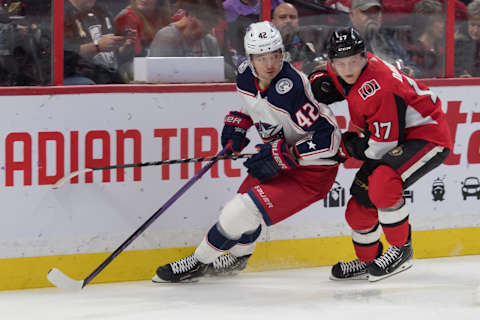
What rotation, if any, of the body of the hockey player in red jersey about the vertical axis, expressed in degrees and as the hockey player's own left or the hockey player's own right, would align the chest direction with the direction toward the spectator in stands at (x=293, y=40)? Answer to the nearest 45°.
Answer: approximately 90° to the hockey player's own right

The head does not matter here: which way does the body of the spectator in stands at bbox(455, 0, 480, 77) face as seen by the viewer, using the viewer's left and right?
facing the viewer

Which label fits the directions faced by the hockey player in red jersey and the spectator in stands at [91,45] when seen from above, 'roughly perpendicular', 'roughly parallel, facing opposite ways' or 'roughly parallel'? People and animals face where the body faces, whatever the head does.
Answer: roughly perpendicular

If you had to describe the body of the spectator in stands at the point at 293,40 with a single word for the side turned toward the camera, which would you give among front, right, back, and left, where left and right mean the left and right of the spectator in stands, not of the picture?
front

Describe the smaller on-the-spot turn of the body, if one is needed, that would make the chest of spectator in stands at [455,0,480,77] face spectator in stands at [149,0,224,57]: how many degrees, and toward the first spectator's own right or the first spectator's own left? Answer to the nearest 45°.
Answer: approximately 45° to the first spectator's own right

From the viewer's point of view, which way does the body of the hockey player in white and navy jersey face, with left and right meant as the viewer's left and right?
facing the viewer and to the left of the viewer

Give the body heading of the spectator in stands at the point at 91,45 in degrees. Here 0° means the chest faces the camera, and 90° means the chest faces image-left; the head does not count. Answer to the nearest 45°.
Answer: approximately 315°

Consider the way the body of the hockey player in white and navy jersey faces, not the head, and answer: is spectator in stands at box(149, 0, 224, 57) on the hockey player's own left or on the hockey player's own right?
on the hockey player's own right

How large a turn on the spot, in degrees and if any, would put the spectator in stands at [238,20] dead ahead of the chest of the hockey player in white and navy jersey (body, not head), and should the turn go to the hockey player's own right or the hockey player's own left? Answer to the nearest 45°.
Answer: approximately 135° to the hockey player's own right

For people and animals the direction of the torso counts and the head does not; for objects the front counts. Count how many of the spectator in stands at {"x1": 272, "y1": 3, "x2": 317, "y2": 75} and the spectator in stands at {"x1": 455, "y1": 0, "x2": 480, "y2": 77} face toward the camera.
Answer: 2

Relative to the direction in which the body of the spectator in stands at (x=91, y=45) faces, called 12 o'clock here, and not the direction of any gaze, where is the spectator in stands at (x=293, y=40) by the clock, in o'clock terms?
the spectator in stands at (x=293, y=40) is roughly at 10 o'clock from the spectator in stands at (x=91, y=45).

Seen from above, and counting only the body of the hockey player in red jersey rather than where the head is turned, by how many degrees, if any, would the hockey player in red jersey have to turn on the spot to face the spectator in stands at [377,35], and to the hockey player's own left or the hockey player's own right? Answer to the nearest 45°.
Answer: approximately 135° to the hockey player's own right
